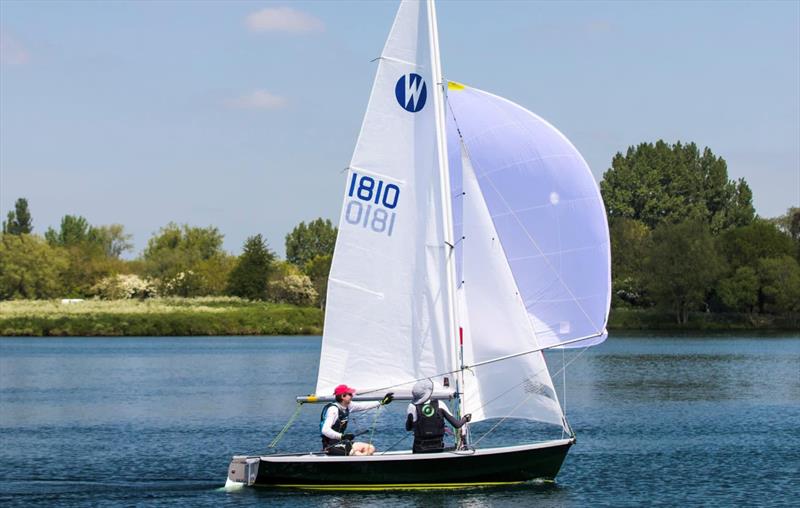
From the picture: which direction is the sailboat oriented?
to the viewer's right

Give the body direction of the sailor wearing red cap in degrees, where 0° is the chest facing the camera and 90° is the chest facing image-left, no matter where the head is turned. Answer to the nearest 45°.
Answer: approximately 270°

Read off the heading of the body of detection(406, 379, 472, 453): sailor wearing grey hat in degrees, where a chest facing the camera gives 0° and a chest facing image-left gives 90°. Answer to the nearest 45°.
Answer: approximately 180°

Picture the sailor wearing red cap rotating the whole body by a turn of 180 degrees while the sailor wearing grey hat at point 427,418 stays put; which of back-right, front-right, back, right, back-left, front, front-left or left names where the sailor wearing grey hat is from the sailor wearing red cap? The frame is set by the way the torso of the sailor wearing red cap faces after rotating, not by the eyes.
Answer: back
